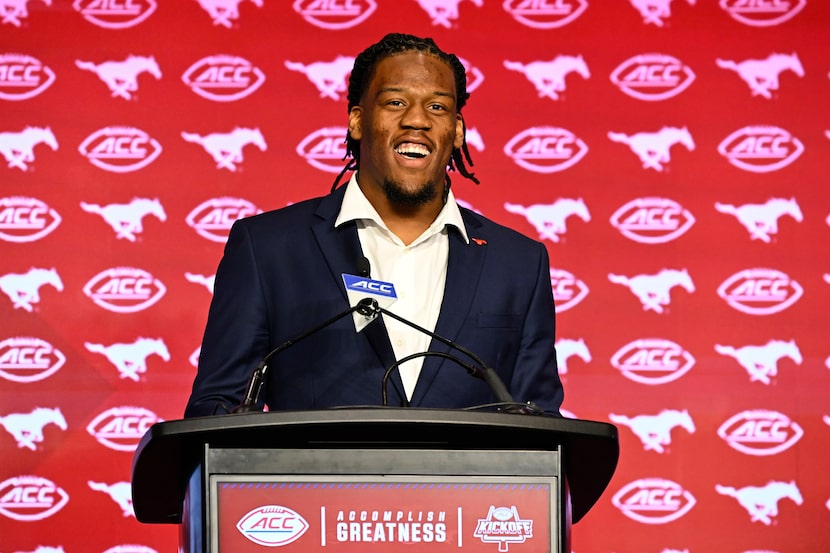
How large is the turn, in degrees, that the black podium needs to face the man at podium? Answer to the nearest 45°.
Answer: approximately 180°

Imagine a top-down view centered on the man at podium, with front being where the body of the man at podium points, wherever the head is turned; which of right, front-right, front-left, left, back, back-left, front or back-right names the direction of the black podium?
front

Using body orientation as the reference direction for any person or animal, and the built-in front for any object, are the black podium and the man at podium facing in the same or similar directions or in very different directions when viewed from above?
same or similar directions

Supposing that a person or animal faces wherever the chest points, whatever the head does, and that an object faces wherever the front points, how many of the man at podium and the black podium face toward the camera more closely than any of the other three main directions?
2

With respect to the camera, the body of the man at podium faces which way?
toward the camera

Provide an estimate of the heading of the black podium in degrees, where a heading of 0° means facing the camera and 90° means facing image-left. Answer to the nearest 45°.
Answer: approximately 0°
